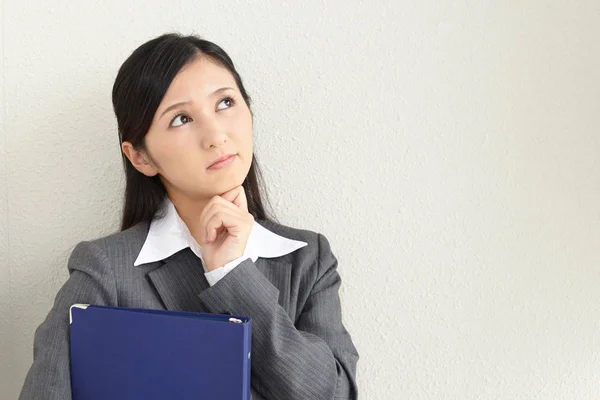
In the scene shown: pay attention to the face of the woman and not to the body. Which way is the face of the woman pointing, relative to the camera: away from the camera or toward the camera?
toward the camera

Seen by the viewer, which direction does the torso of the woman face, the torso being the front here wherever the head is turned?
toward the camera
